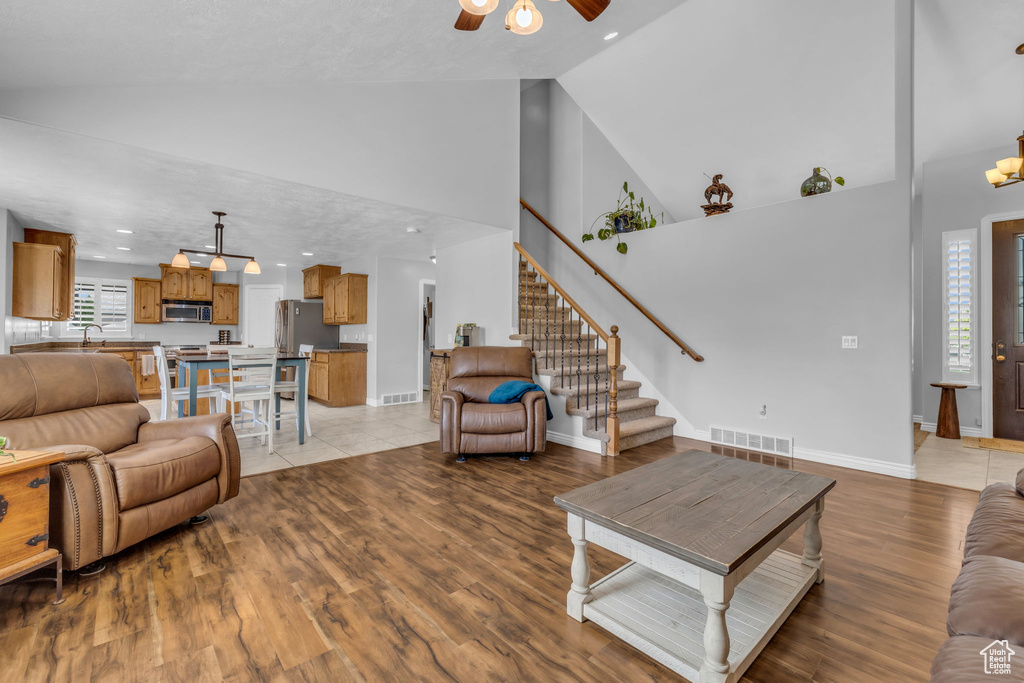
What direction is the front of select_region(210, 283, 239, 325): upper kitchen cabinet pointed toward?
toward the camera

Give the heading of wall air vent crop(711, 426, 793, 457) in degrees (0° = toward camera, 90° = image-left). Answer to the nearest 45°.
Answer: approximately 45°

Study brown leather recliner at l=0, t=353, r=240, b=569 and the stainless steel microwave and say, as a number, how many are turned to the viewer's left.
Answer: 0

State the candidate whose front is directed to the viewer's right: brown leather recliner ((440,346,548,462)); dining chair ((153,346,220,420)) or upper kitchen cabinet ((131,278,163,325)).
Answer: the dining chair

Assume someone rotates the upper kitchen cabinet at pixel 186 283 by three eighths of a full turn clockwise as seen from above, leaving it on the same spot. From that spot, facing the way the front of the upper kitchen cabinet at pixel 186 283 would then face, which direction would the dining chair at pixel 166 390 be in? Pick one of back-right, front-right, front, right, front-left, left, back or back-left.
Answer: back-left

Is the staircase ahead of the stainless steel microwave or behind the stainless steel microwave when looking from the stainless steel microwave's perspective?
ahead

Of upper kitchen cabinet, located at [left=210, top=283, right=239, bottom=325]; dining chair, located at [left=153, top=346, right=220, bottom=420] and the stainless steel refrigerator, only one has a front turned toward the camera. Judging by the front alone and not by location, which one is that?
the upper kitchen cabinet

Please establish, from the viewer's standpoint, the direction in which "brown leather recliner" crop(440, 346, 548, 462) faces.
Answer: facing the viewer

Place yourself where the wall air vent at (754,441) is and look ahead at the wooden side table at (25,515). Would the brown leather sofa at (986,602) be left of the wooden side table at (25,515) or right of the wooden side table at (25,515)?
left

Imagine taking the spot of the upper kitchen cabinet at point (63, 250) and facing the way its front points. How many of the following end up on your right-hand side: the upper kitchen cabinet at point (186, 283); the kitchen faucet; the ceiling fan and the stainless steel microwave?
1

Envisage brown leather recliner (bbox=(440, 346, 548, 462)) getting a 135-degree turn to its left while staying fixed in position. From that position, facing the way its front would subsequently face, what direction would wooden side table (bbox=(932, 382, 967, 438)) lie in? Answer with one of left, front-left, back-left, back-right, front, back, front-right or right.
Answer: front-right

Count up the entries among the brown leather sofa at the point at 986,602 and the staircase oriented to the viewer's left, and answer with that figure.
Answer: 1

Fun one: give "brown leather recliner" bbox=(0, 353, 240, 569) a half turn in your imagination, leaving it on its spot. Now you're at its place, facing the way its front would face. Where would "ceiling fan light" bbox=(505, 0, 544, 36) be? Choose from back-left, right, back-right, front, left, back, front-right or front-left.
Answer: back

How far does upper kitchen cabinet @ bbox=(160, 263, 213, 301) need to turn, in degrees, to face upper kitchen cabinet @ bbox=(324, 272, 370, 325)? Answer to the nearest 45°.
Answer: approximately 45° to its left

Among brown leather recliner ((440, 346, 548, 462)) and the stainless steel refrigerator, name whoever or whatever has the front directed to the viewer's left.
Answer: the stainless steel refrigerator

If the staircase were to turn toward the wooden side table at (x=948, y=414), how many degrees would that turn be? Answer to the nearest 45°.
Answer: approximately 45° to its left

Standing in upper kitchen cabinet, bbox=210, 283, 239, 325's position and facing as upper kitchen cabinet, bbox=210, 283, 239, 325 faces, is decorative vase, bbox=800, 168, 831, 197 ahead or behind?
ahead

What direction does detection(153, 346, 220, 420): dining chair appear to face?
to the viewer's right

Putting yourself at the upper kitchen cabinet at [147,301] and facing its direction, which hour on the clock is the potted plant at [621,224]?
The potted plant is roughly at 11 o'clock from the upper kitchen cabinet.
